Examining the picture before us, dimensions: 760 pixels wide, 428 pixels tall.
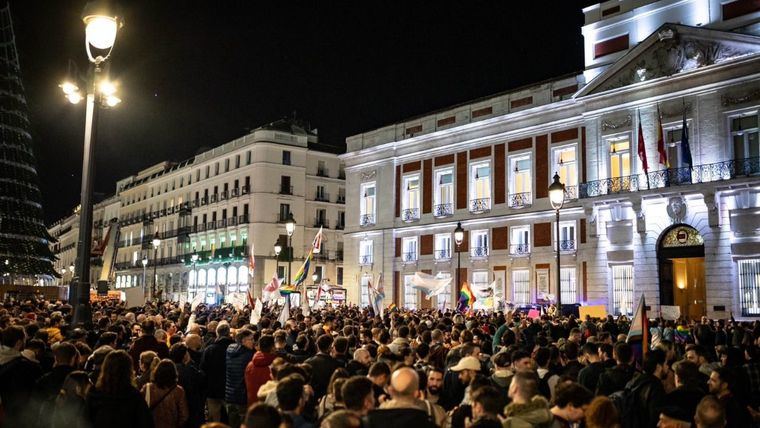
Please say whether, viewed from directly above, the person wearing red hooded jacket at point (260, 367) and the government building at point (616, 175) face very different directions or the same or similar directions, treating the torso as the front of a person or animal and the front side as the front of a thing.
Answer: very different directions

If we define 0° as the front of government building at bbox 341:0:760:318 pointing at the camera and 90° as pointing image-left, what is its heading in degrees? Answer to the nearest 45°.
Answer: approximately 45°

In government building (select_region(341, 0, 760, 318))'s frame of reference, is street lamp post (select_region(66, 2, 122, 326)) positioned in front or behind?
in front

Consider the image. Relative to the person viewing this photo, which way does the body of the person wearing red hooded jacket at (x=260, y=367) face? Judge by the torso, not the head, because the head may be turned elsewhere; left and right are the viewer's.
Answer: facing away from the viewer and to the right of the viewer

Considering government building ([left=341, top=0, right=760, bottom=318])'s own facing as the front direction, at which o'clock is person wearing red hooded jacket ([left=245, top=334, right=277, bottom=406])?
The person wearing red hooded jacket is roughly at 11 o'clock from the government building.
